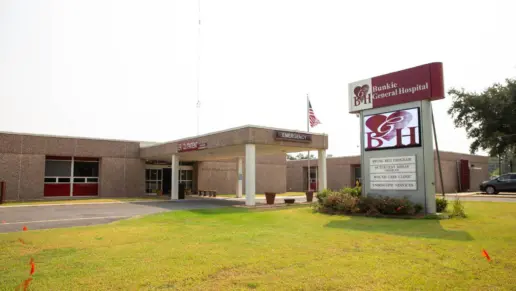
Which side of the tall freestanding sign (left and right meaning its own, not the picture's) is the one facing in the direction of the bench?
right

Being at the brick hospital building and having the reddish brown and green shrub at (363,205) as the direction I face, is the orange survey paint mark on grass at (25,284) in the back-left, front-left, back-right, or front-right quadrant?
front-right

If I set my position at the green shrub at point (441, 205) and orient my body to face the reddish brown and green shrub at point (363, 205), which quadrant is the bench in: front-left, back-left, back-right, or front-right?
front-right

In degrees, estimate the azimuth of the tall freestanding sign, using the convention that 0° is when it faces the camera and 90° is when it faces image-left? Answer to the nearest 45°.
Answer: approximately 45°

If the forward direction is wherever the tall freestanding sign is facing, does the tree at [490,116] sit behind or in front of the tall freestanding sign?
behind

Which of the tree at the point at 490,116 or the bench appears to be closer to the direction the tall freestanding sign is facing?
the bench

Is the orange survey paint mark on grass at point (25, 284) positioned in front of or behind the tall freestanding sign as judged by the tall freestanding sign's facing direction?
in front

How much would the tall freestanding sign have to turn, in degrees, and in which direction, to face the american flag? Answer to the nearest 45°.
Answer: approximately 90° to its right
